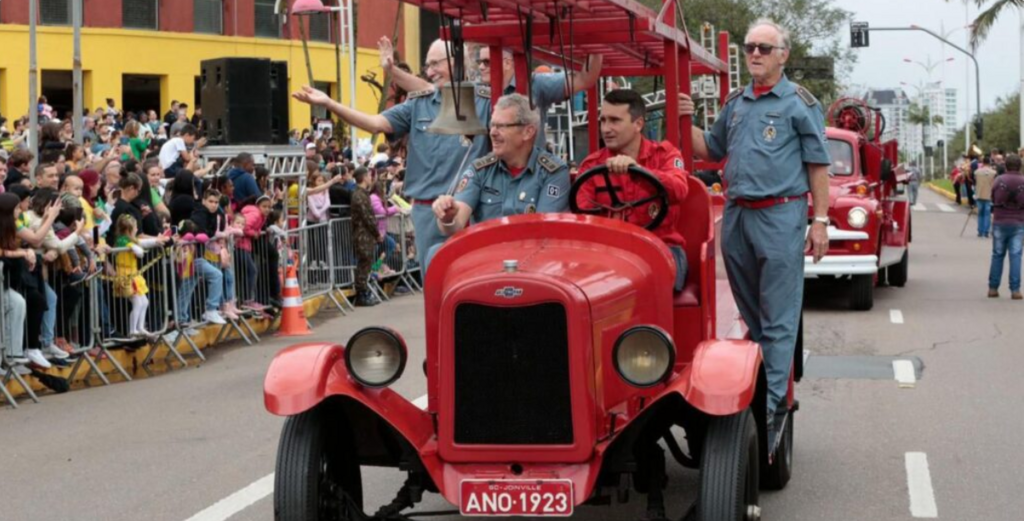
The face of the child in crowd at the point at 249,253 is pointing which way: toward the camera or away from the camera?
toward the camera

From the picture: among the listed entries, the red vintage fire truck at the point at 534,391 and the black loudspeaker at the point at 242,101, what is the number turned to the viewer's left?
0

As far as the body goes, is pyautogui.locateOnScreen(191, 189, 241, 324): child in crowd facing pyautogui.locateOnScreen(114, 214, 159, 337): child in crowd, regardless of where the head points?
no

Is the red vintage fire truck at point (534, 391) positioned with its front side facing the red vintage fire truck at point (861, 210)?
no

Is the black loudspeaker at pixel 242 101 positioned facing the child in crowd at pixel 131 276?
no

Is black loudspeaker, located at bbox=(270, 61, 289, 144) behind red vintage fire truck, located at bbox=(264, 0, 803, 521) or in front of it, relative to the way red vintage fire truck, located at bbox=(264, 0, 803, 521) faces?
behind

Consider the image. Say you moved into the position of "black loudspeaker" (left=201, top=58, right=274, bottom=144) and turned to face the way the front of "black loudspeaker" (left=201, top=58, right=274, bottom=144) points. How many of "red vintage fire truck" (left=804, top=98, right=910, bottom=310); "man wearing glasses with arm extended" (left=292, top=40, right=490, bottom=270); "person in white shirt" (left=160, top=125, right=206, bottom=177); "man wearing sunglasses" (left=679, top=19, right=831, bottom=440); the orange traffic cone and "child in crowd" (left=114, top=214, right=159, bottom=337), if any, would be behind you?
0

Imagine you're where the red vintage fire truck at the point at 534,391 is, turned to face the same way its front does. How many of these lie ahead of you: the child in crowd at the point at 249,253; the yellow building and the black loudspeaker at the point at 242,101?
0

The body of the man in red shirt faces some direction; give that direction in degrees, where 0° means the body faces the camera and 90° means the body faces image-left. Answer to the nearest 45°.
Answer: approximately 45°

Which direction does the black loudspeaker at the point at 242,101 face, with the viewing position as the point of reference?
facing the viewer and to the right of the viewer

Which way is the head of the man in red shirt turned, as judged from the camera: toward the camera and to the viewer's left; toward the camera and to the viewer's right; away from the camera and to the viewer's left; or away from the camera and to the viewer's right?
toward the camera and to the viewer's left

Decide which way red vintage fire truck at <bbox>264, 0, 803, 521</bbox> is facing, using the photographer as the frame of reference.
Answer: facing the viewer

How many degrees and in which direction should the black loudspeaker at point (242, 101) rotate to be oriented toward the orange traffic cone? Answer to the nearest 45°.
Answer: approximately 45° to its right
